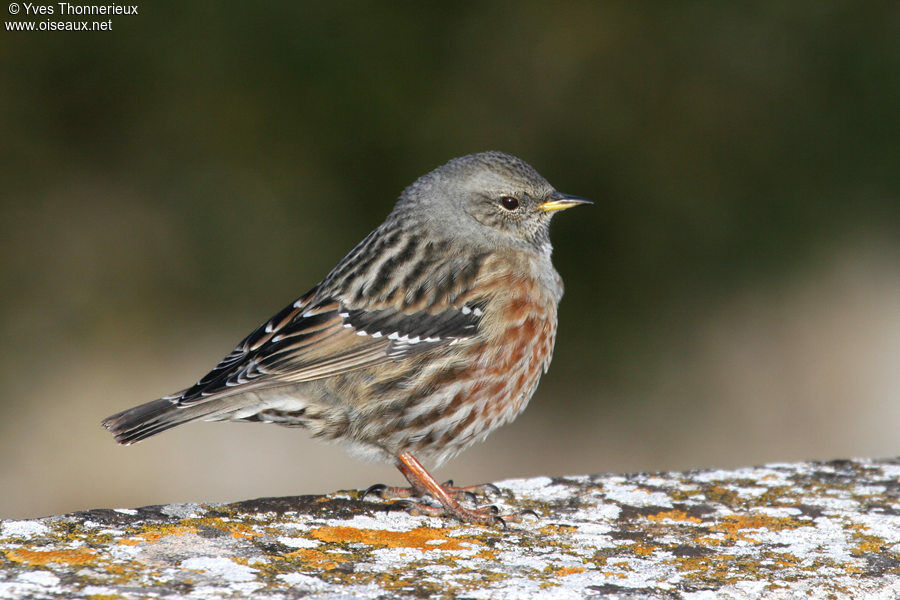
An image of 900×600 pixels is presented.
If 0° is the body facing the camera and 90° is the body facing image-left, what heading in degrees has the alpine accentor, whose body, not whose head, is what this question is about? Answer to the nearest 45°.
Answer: approximately 270°
